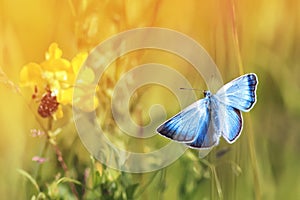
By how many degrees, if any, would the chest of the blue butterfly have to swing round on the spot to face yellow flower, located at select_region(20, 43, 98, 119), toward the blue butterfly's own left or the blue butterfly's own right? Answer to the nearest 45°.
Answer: approximately 45° to the blue butterfly's own left

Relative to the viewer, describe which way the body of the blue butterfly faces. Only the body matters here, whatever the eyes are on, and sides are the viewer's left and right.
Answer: facing away from the viewer and to the left of the viewer
